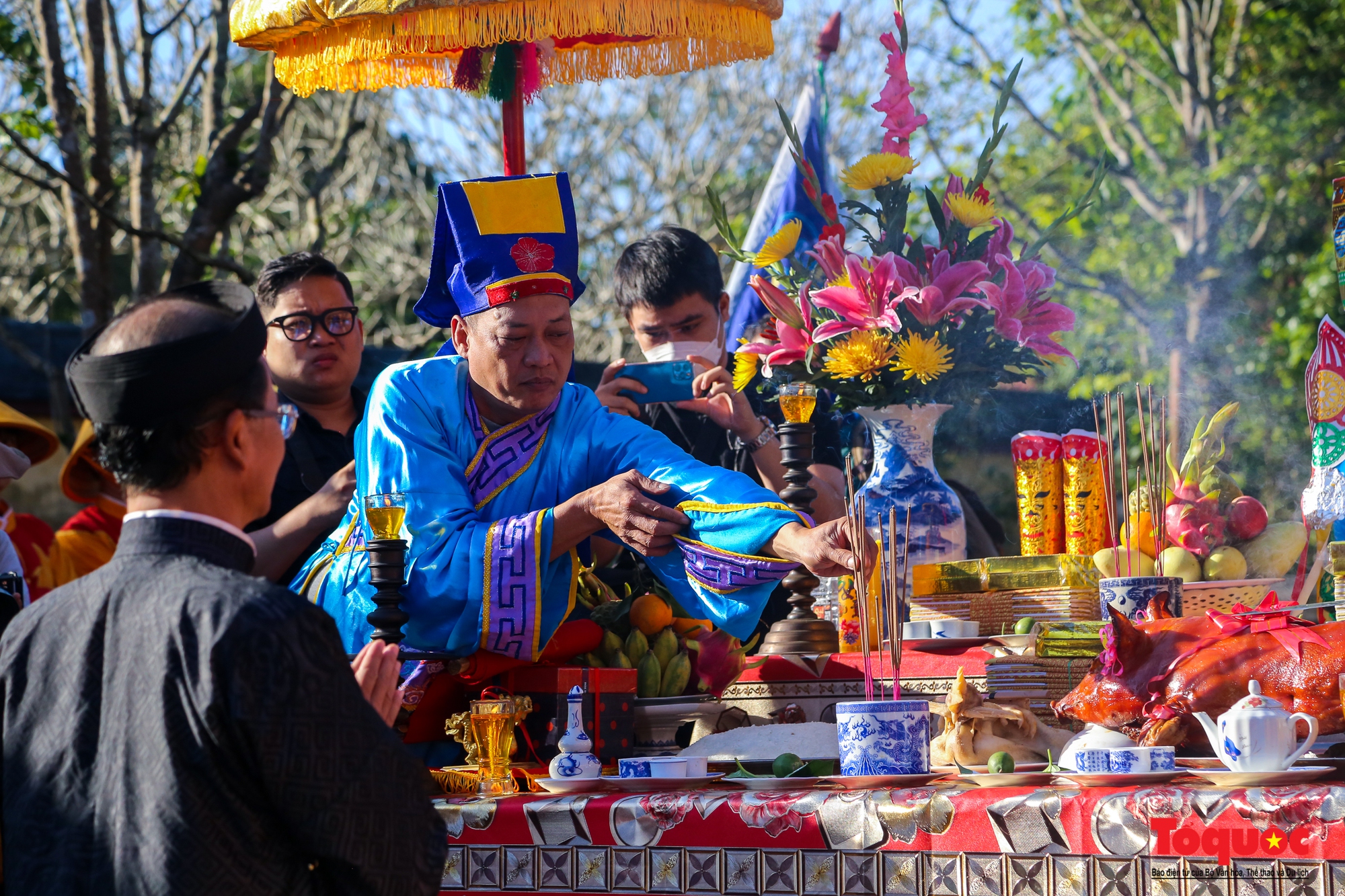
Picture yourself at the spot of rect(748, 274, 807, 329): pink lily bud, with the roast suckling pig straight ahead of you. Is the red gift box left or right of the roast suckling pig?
right

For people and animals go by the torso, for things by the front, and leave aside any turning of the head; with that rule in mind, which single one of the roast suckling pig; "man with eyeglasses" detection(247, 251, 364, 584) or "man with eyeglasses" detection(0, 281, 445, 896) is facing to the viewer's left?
the roast suckling pig

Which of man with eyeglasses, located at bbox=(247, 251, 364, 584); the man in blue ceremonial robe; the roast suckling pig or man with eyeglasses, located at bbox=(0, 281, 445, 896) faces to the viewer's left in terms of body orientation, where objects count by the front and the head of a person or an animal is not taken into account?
the roast suckling pig

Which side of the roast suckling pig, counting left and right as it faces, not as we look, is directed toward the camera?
left

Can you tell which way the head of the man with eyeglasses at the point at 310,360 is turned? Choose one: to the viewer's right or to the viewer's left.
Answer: to the viewer's right

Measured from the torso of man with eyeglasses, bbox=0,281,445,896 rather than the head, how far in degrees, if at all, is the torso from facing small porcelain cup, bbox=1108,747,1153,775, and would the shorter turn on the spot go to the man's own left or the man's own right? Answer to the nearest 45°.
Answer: approximately 45° to the man's own right

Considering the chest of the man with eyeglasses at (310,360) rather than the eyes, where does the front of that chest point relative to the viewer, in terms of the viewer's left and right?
facing the viewer and to the right of the viewer

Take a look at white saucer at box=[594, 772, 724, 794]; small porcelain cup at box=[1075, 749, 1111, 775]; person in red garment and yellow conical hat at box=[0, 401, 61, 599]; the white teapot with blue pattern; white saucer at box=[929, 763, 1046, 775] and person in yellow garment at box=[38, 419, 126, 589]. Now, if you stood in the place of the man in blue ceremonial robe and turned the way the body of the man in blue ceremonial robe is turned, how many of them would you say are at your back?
2

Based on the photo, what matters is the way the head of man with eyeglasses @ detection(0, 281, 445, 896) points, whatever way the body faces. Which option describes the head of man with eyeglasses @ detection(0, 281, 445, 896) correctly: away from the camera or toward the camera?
away from the camera

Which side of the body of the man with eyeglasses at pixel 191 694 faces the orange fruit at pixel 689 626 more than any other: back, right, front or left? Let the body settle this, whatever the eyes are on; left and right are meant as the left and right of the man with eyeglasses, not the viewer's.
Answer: front

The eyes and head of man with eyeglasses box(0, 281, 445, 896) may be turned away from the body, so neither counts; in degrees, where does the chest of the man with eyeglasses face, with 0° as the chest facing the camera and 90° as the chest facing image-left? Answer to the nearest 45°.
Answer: approximately 225°

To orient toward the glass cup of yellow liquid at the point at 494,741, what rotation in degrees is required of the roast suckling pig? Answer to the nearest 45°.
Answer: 0° — it already faces it
